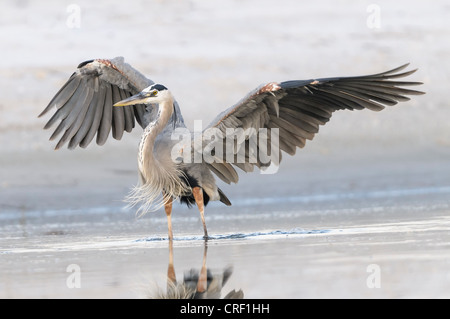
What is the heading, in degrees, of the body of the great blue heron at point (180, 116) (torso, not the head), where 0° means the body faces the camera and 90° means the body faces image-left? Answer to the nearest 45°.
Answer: approximately 45°
